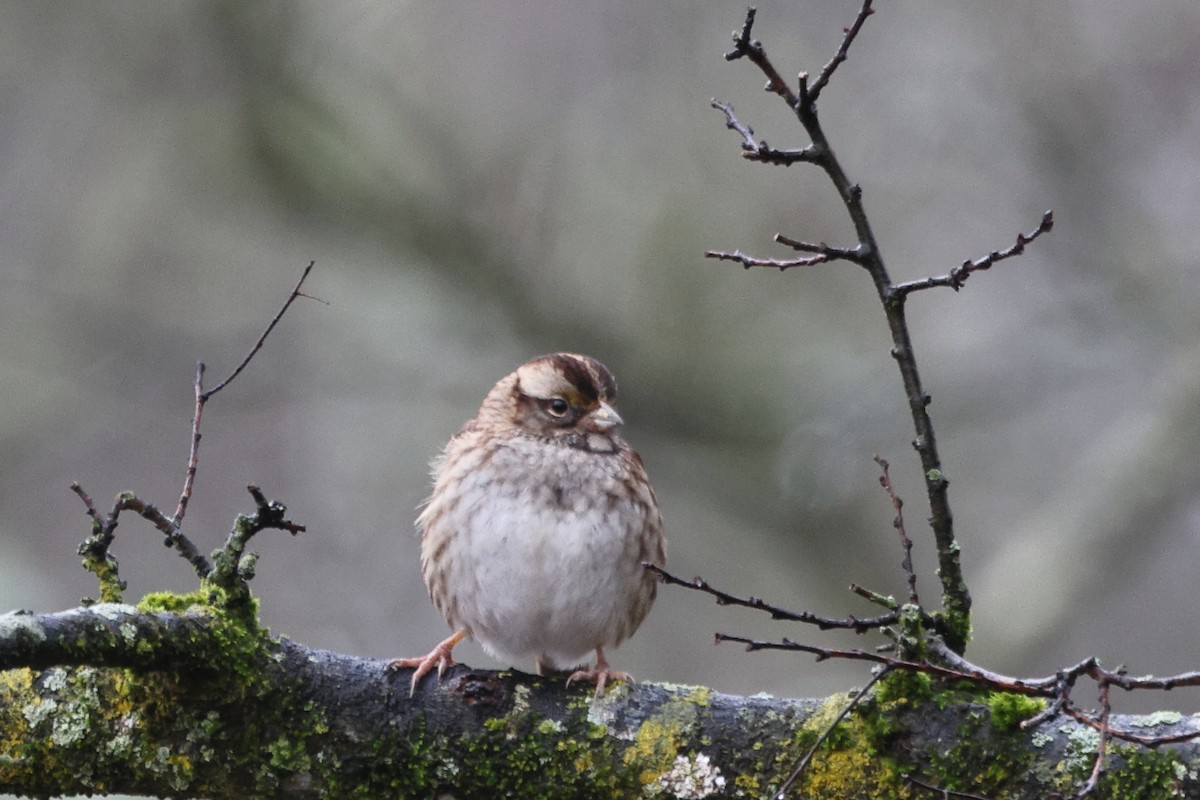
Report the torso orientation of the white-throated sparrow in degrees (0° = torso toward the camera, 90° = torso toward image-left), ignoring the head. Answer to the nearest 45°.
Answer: approximately 0°
